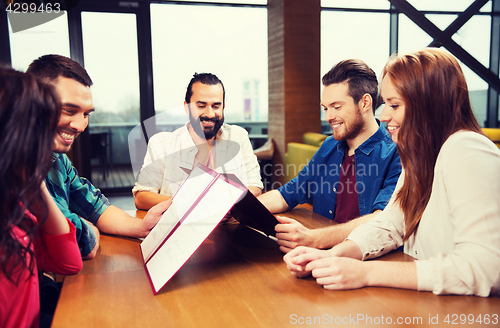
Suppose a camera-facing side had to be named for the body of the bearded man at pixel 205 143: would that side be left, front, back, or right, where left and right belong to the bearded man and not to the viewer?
front

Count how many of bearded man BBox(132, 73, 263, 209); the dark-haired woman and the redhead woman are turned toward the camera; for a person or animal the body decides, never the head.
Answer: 1

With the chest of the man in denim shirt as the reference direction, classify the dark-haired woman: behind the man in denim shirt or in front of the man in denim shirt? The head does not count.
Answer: in front

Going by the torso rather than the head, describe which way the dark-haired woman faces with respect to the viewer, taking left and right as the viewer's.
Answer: facing away from the viewer and to the right of the viewer

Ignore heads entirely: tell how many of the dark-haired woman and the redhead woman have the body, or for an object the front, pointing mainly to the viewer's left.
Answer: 1

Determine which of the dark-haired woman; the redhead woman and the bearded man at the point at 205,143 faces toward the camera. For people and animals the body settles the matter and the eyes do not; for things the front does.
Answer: the bearded man

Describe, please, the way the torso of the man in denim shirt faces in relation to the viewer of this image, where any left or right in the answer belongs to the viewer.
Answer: facing the viewer and to the left of the viewer

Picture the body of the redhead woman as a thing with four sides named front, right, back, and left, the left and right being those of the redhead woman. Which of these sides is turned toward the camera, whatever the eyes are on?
left

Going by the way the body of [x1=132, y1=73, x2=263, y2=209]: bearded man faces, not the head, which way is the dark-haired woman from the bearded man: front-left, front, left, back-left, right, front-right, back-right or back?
front

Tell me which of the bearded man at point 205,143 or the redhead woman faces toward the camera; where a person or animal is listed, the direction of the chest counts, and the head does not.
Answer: the bearded man

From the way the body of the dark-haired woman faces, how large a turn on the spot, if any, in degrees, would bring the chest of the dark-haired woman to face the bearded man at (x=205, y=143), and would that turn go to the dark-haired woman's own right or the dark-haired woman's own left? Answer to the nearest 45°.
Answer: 0° — they already face them

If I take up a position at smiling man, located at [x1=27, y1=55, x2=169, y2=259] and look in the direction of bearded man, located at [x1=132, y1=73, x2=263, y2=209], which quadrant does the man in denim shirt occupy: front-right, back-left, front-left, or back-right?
front-right

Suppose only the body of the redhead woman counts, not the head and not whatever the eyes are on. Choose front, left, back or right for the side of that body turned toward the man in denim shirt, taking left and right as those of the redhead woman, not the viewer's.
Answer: right

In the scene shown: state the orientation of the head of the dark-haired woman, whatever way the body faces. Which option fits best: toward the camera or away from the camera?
away from the camera

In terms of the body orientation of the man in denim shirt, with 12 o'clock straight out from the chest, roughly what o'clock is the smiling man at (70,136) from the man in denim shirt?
The smiling man is roughly at 12 o'clock from the man in denim shirt.

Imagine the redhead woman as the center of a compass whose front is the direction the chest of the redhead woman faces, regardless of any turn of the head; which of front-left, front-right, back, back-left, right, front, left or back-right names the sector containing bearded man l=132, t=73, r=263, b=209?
front-right
